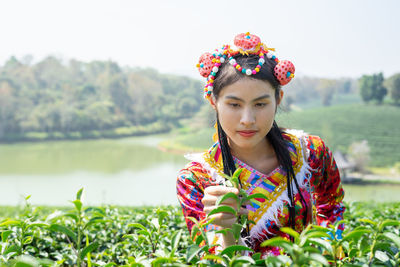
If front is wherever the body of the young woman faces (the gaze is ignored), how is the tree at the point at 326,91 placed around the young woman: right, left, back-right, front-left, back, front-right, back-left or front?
back

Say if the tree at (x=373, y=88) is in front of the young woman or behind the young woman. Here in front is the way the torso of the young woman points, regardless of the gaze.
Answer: behind

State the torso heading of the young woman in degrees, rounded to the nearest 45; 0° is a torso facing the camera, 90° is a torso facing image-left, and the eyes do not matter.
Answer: approximately 0°

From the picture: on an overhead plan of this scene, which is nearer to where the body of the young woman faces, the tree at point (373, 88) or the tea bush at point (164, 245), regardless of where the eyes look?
the tea bush

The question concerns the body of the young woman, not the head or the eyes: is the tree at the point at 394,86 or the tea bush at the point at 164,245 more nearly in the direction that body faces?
the tea bush

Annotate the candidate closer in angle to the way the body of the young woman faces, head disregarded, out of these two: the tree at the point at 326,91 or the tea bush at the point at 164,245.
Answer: the tea bush

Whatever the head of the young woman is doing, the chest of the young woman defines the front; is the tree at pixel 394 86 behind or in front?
behind

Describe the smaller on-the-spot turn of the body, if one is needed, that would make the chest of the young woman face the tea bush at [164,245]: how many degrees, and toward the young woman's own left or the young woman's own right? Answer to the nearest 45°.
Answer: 0° — they already face it
